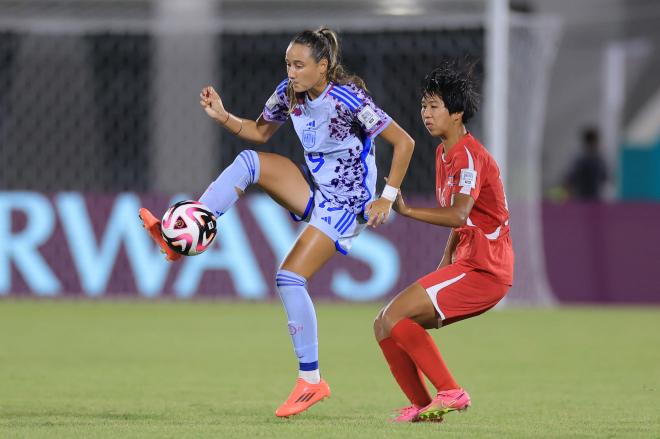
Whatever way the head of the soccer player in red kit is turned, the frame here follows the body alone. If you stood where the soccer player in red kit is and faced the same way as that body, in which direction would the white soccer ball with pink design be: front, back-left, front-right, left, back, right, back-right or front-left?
front

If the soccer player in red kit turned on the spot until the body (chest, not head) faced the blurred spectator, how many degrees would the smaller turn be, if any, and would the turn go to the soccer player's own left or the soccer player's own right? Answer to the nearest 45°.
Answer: approximately 90° to the soccer player's own right

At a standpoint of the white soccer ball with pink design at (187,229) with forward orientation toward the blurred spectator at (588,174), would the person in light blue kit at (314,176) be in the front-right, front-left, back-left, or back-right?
front-right

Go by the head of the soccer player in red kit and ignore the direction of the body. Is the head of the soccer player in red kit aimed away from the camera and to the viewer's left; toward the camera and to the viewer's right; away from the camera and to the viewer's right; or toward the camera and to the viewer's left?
toward the camera and to the viewer's left

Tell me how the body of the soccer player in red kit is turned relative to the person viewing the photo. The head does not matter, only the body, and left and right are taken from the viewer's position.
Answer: facing to the left of the viewer

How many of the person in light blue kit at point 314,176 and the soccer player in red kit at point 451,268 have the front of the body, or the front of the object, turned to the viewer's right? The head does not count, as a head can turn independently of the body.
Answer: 0

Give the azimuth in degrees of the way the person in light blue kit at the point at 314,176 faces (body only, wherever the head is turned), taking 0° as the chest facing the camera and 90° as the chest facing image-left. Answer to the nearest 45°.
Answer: approximately 45°
